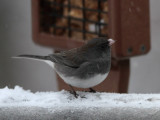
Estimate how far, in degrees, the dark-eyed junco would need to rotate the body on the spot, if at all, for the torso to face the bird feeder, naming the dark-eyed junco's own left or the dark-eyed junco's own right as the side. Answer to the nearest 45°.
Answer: approximately 90° to the dark-eyed junco's own left

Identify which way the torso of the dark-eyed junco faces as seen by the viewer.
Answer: to the viewer's right
